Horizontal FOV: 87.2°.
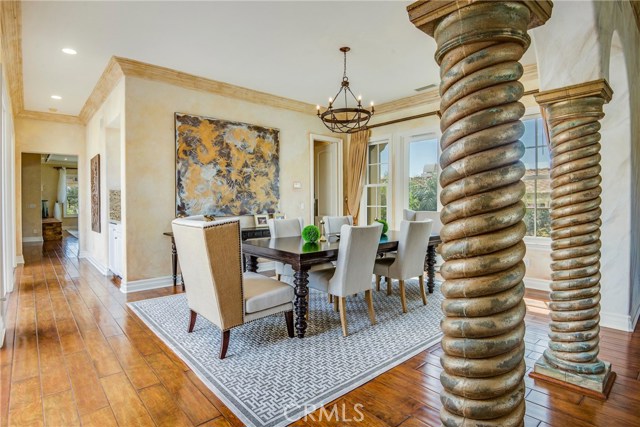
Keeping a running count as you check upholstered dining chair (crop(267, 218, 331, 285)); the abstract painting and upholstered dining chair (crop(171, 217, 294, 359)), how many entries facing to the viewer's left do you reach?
0

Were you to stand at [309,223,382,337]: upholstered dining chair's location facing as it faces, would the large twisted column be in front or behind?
behind

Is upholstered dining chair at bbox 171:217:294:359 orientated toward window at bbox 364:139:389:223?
yes

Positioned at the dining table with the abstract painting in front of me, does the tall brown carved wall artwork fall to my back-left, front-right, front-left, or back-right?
front-left

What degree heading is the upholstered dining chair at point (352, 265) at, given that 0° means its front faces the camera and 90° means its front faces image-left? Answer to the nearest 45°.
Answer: approximately 135°

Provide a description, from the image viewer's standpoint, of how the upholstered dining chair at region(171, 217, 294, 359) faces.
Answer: facing away from the viewer and to the right of the viewer

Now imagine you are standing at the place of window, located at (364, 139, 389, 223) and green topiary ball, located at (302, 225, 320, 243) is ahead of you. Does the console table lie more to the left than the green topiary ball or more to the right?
right

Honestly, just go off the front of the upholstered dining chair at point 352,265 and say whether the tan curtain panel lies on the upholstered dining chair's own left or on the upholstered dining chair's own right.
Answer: on the upholstered dining chair's own right

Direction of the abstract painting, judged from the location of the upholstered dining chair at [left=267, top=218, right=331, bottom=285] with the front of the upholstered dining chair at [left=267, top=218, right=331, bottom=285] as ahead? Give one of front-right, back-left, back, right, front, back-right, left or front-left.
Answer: back

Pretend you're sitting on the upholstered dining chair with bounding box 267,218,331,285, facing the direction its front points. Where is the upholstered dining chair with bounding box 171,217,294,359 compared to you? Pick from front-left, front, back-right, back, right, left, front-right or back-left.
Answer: front-right

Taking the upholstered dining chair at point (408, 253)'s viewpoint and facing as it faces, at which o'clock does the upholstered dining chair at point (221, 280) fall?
the upholstered dining chair at point (221, 280) is roughly at 9 o'clock from the upholstered dining chair at point (408, 253).

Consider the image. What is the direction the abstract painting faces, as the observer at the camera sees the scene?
facing the viewer and to the right of the viewer

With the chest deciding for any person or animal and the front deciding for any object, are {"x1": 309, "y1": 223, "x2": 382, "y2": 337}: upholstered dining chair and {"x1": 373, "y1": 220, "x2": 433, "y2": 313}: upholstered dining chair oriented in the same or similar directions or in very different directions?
same or similar directions

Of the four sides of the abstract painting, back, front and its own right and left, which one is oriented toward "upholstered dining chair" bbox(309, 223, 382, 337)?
front
